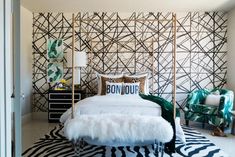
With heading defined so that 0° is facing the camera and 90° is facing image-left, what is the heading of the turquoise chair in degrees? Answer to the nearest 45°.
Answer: approximately 45°

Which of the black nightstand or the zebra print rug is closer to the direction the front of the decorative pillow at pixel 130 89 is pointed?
the zebra print rug

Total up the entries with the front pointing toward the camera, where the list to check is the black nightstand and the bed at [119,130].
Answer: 2

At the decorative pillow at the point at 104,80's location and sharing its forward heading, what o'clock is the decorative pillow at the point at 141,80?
the decorative pillow at the point at 141,80 is roughly at 9 o'clock from the decorative pillow at the point at 104,80.

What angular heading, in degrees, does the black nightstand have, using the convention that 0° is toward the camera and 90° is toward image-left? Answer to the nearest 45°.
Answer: approximately 0°
